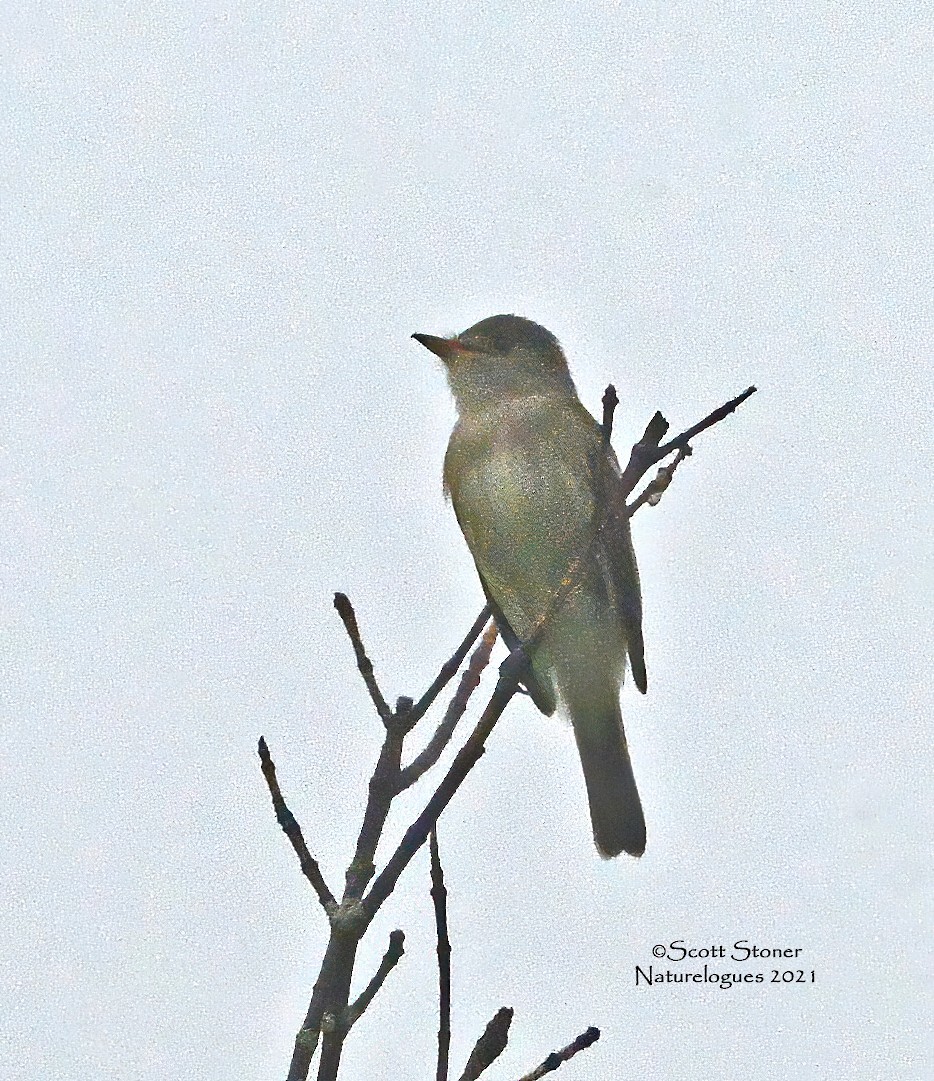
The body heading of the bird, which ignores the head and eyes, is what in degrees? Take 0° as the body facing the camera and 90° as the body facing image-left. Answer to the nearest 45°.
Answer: approximately 45°
